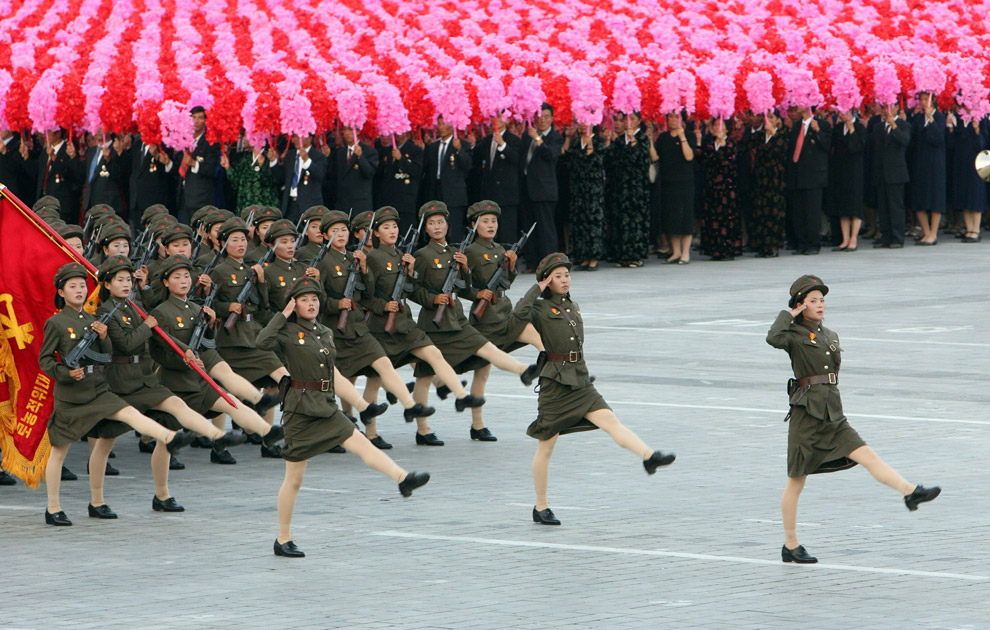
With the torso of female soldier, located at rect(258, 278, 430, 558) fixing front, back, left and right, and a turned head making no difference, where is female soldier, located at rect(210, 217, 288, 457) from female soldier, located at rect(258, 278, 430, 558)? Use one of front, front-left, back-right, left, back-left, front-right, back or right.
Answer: back-left

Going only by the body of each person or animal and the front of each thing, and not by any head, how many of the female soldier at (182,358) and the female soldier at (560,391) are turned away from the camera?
0

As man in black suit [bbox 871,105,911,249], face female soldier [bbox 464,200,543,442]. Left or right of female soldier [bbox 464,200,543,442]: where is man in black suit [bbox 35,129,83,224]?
right

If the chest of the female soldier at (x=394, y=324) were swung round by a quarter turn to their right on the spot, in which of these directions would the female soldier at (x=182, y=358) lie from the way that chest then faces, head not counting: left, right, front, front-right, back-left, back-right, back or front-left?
front

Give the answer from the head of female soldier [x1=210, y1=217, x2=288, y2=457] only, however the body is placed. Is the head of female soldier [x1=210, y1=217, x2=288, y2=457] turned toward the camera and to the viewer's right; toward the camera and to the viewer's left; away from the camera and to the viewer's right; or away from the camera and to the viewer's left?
toward the camera and to the viewer's right

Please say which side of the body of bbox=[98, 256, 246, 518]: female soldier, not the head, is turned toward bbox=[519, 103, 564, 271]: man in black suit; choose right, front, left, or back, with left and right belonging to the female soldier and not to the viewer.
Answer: left

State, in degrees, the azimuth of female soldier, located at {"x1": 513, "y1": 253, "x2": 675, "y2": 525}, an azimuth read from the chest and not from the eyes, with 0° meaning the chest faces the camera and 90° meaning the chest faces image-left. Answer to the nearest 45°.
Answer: approximately 315°

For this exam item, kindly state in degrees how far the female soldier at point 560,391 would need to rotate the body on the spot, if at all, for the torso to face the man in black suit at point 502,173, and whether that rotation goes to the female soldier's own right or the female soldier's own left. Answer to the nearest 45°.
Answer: approximately 135° to the female soldier's own left

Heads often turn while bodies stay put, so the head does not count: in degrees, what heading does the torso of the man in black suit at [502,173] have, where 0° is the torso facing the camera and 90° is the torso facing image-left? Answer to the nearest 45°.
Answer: approximately 0°

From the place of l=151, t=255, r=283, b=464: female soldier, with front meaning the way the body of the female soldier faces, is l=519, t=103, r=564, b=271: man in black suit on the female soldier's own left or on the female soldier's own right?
on the female soldier's own left
